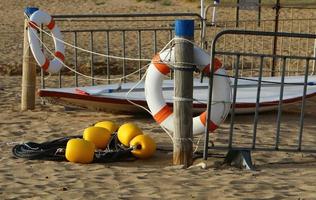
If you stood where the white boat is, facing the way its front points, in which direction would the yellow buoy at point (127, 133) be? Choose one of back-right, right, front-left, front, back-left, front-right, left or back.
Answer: left

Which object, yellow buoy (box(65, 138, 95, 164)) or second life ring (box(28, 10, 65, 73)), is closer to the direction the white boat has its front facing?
the second life ring

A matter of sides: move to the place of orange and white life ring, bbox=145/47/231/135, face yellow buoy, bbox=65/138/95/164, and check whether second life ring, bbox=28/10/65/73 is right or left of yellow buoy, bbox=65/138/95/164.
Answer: right

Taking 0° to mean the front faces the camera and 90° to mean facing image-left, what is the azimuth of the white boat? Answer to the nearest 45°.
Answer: approximately 90°

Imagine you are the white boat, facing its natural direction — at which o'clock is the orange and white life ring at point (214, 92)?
The orange and white life ring is roughly at 8 o'clock from the white boat.

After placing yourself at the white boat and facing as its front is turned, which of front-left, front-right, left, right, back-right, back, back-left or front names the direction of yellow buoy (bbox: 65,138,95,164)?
left

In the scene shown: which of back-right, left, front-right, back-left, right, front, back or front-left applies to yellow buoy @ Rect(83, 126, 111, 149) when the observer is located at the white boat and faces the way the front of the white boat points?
left

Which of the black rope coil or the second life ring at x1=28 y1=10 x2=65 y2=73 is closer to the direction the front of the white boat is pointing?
the second life ring

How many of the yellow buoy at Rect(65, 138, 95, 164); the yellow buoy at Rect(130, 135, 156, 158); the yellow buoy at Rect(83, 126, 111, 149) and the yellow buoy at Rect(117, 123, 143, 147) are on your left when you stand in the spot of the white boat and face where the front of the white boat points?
4

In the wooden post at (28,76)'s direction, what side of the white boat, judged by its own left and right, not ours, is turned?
front

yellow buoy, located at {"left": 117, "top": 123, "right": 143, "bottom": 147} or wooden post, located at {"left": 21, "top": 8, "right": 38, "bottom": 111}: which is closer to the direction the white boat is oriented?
the wooden post

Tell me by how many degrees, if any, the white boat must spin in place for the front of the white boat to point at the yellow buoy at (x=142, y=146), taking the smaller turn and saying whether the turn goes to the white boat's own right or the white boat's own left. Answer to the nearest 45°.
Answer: approximately 90° to the white boat's own left

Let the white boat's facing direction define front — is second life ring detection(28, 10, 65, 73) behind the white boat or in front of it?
in front
